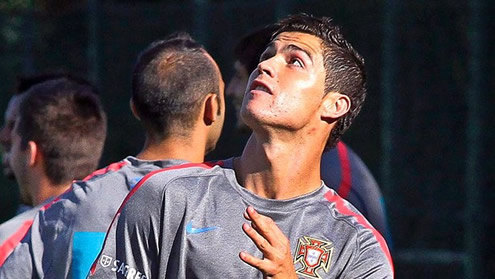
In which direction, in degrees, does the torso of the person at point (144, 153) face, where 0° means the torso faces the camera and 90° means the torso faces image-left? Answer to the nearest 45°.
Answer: approximately 225°

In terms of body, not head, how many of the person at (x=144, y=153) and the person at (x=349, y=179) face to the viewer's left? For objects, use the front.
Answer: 0

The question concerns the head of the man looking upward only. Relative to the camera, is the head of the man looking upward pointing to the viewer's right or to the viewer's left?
to the viewer's left
